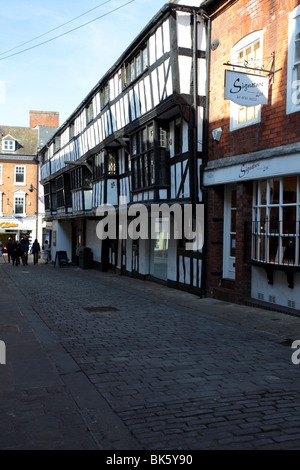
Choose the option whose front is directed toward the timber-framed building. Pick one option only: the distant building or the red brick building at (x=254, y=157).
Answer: the distant building

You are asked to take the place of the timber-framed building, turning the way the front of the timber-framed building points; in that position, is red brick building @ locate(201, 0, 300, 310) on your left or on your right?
on your left

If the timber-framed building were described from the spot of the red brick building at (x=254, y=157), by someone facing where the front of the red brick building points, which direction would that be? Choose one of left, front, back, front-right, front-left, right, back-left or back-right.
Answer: right

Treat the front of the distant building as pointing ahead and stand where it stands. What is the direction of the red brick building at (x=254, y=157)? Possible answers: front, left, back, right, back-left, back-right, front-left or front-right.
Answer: front

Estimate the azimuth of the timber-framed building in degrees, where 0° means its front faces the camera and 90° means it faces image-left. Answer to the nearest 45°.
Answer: approximately 45°

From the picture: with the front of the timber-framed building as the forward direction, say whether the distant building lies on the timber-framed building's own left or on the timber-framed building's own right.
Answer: on the timber-framed building's own right

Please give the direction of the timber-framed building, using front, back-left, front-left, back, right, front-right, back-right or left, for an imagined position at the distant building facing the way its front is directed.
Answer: front

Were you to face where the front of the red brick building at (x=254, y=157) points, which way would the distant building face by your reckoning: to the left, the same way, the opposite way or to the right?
to the left

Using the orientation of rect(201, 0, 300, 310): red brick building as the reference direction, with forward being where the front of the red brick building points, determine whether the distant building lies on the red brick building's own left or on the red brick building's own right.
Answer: on the red brick building's own right

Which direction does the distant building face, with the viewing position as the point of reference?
facing the viewer

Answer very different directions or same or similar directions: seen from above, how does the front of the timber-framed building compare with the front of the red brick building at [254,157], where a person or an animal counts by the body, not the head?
same or similar directions
